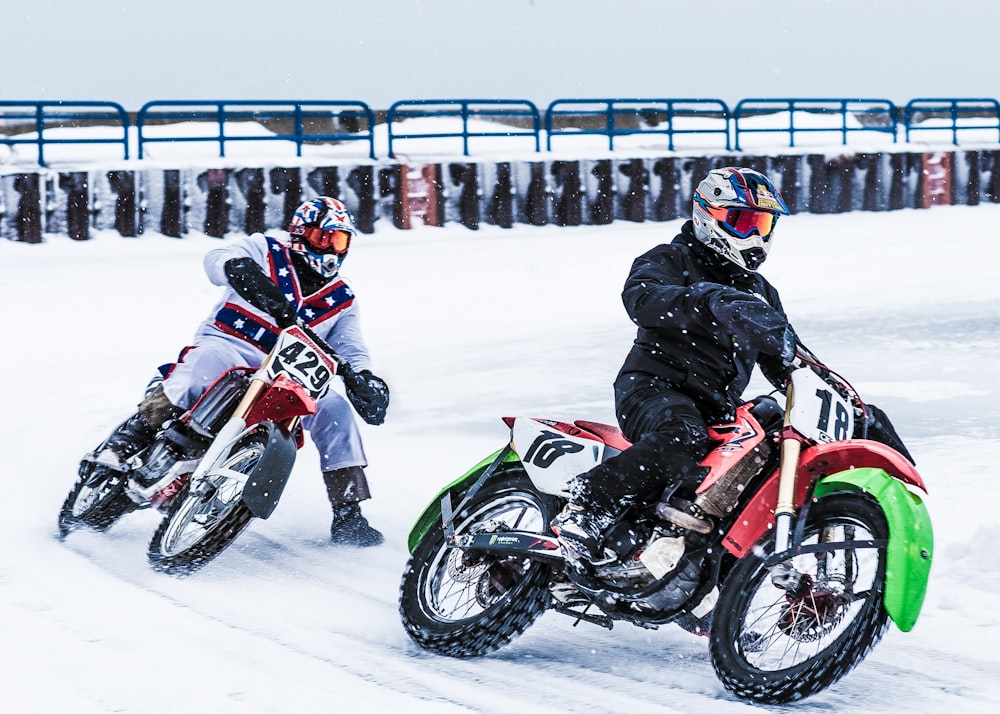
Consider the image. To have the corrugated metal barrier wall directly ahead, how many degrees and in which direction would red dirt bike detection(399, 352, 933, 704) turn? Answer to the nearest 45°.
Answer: approximately 135° to its left

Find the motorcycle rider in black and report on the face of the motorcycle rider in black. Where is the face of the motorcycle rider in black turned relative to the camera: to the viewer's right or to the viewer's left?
to the viewer's right

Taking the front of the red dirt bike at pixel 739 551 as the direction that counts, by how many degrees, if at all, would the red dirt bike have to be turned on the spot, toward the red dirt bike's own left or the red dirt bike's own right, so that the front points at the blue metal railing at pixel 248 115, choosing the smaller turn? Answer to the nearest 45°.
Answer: approximately 180°

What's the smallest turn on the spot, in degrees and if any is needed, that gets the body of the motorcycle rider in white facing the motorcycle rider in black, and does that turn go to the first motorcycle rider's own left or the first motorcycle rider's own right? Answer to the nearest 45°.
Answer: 0° — they already face them

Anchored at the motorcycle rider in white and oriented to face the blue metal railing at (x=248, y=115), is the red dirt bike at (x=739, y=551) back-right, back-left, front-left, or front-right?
back-right

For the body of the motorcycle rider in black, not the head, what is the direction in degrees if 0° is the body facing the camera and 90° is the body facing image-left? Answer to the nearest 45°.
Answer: approximately 315°

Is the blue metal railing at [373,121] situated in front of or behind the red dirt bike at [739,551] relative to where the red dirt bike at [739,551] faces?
behind

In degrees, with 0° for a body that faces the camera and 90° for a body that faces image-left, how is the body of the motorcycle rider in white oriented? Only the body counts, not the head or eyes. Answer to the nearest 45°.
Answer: approximately 315°

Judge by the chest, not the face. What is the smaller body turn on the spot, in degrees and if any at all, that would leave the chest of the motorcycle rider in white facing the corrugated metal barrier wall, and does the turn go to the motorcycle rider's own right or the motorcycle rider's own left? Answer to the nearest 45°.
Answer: approximately 135° to the motorcycle rider's own left
